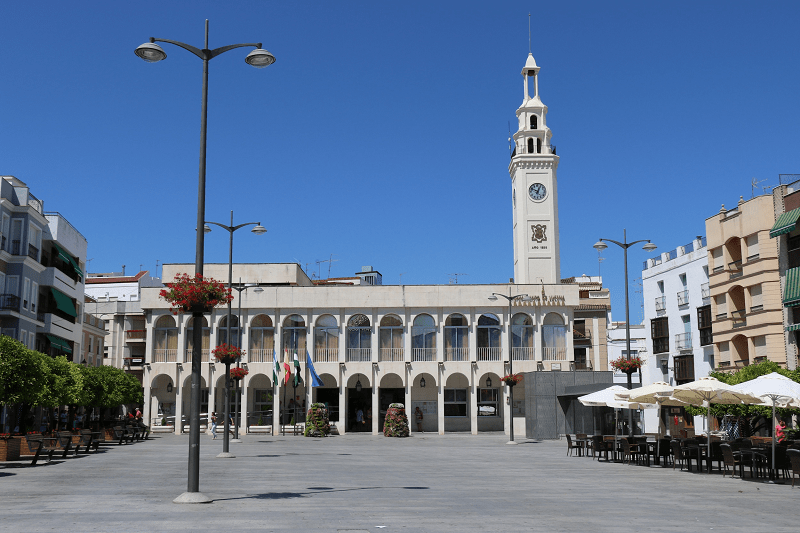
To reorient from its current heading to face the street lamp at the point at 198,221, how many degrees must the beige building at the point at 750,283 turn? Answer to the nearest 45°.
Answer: approximately 45° to its left

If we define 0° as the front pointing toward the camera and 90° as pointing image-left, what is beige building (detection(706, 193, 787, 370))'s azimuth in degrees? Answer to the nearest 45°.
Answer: approximately 45°

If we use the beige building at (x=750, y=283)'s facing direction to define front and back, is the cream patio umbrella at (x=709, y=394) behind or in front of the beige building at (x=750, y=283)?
in front

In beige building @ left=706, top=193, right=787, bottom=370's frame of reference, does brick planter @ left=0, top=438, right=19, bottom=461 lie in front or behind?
in front

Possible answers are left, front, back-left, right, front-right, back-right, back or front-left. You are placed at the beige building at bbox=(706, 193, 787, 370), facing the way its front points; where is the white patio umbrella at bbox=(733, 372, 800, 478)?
front-left

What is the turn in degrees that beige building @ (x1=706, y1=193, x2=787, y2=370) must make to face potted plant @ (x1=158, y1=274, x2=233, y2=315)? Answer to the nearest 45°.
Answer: approximately 45° to its left

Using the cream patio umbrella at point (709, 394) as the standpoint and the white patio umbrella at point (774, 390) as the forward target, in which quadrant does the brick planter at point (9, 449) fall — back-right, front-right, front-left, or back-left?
back-right

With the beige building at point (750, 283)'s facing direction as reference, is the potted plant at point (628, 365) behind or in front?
in front
